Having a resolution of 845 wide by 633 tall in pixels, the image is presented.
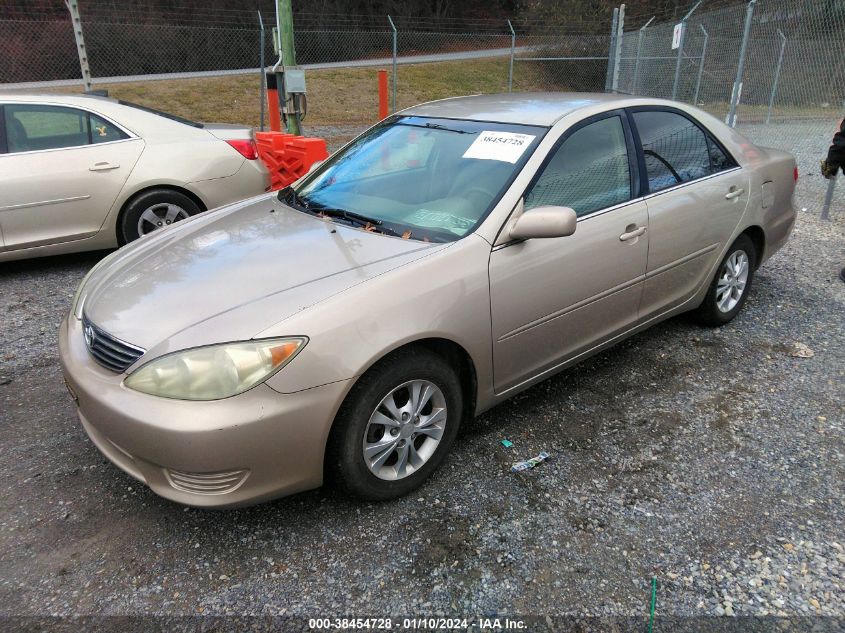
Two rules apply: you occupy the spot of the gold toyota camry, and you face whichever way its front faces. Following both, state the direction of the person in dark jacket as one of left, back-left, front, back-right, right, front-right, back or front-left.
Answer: back

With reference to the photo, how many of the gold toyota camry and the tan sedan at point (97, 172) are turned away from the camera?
0

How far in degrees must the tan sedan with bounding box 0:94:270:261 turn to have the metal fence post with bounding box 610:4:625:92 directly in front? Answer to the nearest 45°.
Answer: approximately 135° to its right

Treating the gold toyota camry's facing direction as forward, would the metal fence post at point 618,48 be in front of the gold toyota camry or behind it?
behind

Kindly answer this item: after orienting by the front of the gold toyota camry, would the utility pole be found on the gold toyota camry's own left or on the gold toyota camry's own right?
on the gold toyota camry's own right

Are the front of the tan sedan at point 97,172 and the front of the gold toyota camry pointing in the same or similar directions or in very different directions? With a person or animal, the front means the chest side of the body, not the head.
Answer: same or similar directions

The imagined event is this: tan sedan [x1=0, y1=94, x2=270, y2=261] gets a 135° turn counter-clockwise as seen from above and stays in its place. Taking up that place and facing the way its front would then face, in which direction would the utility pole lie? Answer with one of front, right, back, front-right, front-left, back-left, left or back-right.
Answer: left

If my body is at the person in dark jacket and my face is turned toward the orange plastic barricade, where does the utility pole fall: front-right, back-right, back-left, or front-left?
front-right

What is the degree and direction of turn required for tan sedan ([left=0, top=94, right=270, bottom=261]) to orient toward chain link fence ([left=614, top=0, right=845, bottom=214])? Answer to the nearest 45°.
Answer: approximately 180°

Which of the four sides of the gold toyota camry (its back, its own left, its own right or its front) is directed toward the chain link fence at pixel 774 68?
back

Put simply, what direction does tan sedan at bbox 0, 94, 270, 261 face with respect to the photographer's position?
facing to the left of the viewer

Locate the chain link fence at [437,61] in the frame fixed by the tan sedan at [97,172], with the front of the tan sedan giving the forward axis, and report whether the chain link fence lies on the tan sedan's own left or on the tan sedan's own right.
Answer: on the tan sedan's own right

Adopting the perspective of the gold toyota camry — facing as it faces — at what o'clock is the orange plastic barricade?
The orange plastic barricade is roughly at 4 o'clock from the gold toyota camry.
